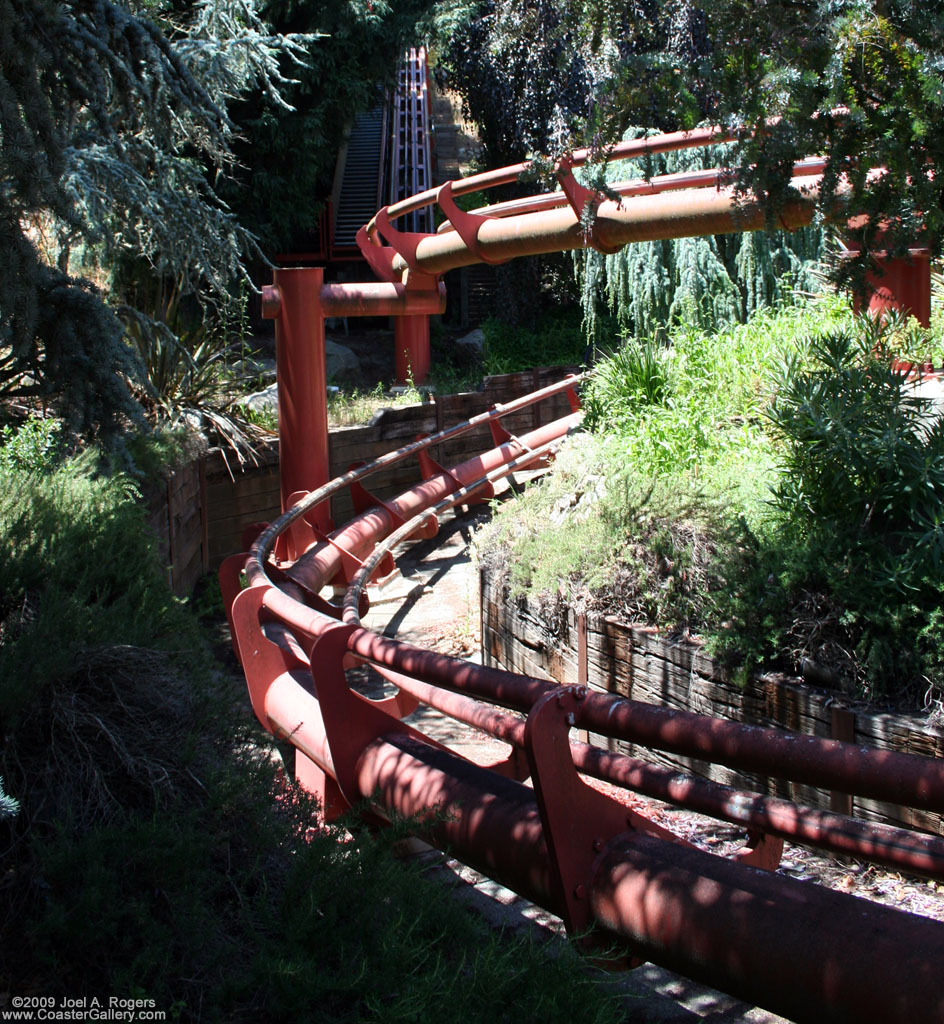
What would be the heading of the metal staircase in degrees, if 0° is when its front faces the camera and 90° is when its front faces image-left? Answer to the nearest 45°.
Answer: approximately 0°

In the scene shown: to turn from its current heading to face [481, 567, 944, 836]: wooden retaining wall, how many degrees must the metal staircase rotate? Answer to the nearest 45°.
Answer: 0° — it already faces it

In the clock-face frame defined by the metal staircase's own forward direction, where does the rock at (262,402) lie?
The rock is roughly at 12 o'clock from the metal staircase.

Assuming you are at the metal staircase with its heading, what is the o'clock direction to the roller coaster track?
The roller coaster track is roughly at 12 o'clock from the metal staircase.

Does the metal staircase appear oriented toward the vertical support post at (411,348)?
yes

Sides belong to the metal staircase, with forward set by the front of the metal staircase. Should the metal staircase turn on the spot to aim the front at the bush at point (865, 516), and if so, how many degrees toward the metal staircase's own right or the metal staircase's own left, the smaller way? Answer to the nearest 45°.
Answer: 0° — it already faces it

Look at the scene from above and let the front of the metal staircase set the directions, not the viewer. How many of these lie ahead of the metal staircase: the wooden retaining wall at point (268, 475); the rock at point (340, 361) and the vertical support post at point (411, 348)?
3
